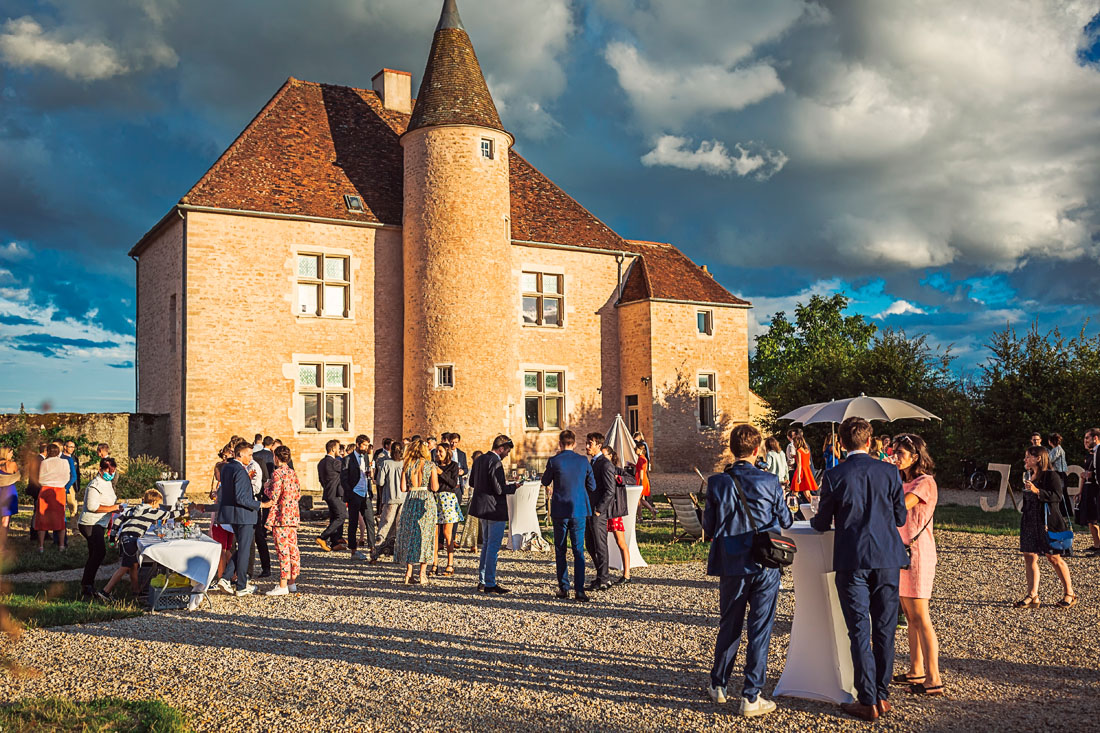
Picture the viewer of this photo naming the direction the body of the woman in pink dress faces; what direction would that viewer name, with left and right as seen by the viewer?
facing to the left of the viewer

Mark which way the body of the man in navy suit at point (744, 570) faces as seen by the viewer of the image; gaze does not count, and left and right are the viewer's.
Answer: facing away from the viewer and to the right of the viewer

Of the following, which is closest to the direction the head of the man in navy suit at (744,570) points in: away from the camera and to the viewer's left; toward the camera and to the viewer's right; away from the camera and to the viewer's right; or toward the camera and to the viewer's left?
away from the camera and to the viewer's right

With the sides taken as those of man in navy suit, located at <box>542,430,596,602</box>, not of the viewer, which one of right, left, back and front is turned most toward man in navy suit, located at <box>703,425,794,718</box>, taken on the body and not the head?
back

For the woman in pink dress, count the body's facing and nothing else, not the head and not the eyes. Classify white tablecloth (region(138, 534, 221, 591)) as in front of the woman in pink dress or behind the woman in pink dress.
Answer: in front

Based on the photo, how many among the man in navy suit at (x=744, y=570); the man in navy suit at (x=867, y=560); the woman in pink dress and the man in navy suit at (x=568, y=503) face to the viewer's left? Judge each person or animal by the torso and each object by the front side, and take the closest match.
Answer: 1

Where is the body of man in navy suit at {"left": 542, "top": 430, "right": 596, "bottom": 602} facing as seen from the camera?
away from the camera

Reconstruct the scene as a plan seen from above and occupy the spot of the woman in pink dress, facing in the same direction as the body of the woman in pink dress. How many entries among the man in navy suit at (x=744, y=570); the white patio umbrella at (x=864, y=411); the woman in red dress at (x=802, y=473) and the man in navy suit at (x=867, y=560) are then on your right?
2

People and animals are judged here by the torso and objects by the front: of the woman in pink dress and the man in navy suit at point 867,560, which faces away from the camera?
the man in navy suit

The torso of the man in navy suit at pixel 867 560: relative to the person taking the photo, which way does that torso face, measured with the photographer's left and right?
facing away from the viewer

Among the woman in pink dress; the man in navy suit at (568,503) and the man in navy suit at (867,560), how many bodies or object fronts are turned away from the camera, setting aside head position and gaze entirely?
2
